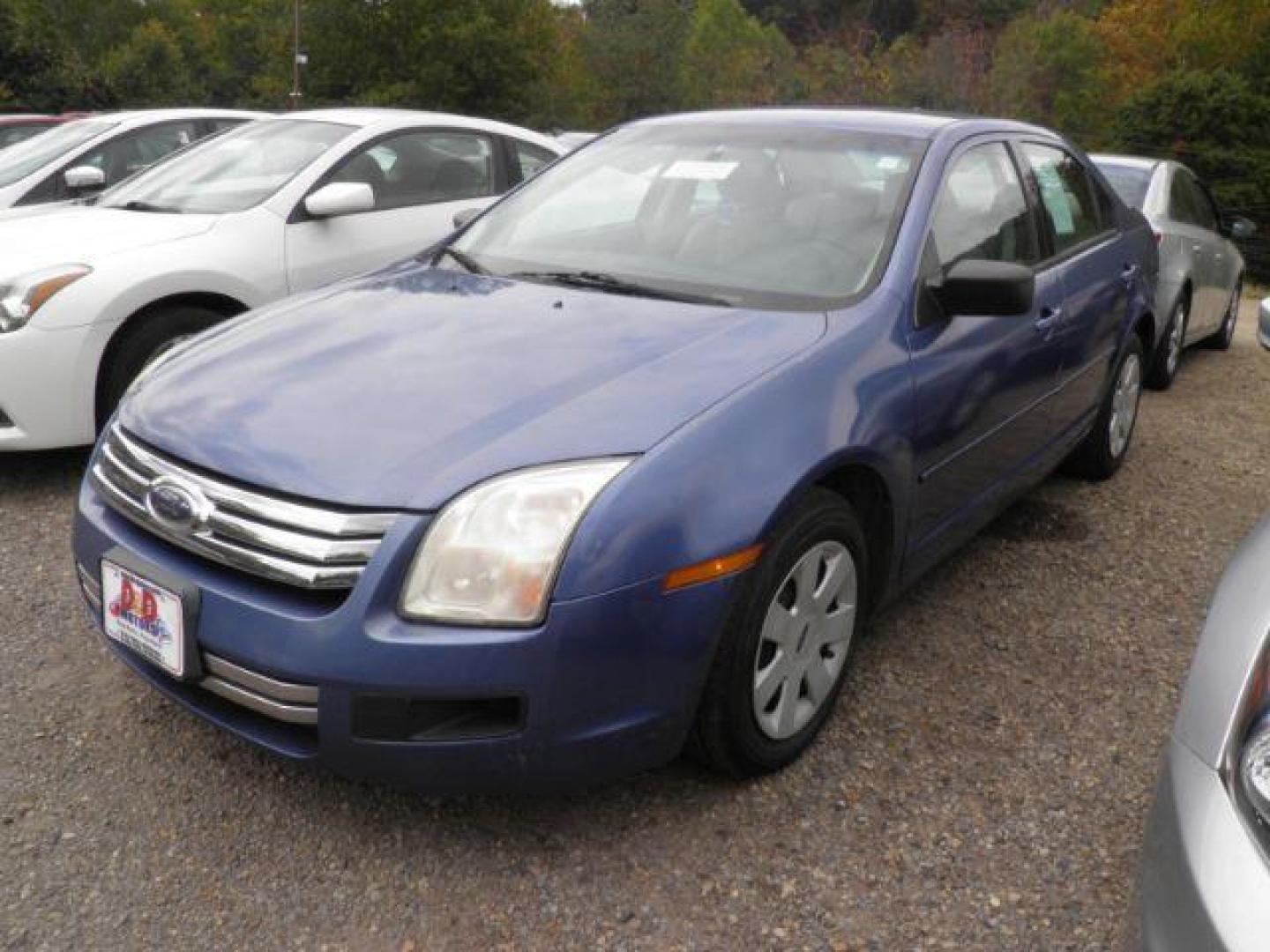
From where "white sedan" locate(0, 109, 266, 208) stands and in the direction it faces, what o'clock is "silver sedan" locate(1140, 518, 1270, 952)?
The silver sedan is roughly at 10 o'clock from the white sedan.

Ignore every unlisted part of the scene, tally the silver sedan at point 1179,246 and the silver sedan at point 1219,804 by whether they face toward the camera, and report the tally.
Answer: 1

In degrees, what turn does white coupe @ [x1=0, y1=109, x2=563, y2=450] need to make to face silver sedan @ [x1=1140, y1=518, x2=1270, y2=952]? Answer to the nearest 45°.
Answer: approximately 45° to its left

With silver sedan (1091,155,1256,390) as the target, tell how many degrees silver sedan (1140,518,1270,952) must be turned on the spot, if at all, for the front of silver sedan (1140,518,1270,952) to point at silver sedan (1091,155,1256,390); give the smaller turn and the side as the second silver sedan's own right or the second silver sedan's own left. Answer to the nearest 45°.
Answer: approximately 180°

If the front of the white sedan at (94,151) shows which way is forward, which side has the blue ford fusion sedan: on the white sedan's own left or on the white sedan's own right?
on the white sedan's own left

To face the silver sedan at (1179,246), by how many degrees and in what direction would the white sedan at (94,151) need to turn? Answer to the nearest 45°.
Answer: approximately 90° to its left

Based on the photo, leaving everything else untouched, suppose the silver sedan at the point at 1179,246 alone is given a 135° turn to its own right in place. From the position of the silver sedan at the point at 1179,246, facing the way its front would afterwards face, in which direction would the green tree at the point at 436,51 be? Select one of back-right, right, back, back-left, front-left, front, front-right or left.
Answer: back-right

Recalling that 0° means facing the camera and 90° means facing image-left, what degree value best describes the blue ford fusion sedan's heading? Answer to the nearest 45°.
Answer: approximately 45°

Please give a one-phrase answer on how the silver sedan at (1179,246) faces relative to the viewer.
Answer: facing away from the viewer and to the right of the viewer

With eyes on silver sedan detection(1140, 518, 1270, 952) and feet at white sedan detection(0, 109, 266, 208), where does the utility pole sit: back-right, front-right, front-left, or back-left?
back-left

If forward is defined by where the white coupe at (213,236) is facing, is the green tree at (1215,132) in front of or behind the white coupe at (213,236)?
behind

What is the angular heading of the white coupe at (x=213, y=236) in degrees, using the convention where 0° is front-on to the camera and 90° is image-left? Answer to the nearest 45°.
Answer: approximately 45°

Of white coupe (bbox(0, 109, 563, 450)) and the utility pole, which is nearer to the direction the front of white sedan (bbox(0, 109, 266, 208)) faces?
the white coupe

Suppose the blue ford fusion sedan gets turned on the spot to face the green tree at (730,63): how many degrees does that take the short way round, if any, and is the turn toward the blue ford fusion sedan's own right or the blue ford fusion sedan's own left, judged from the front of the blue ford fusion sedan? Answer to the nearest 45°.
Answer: approximately 135° to the blue ford fusion sedan's own right

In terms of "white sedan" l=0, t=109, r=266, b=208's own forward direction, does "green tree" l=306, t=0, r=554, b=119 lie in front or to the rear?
to the rear
